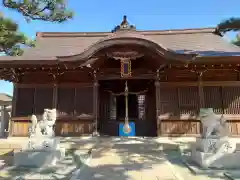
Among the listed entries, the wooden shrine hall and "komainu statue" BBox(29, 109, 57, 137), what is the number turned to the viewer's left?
0

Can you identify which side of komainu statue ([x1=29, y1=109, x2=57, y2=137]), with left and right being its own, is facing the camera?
right

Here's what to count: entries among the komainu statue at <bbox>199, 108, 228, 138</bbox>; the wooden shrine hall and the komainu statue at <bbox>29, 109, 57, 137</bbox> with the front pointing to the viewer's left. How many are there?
1

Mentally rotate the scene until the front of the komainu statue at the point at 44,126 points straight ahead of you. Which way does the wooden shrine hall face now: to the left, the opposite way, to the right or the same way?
to the right

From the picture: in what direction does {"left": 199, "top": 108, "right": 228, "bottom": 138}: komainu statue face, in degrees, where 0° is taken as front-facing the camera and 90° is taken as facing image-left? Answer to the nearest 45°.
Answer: approximately 90°

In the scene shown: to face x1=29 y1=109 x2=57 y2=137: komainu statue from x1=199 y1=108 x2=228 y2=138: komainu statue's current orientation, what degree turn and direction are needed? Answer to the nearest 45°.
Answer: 0° — it already faces it

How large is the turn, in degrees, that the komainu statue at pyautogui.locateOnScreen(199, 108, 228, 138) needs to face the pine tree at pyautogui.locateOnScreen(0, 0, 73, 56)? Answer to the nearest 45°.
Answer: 0° — it already faces it

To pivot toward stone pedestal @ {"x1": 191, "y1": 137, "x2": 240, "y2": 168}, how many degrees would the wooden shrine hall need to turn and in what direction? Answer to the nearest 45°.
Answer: approximately 45° to its left

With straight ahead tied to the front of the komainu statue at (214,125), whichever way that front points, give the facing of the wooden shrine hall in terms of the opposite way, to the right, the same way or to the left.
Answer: to the left
